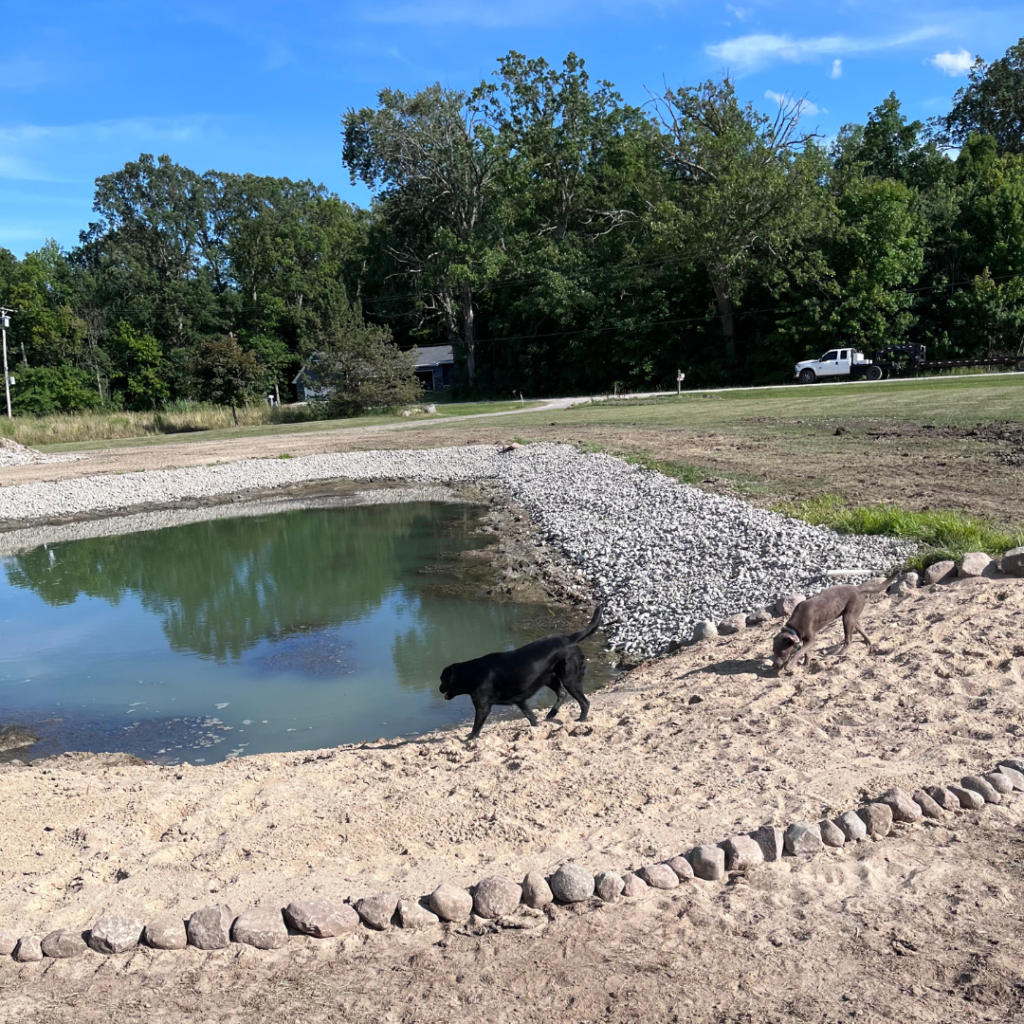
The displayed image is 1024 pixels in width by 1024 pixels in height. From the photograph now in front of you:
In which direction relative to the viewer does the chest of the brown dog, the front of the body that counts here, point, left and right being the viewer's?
facing the viewer and to the left of the viewer

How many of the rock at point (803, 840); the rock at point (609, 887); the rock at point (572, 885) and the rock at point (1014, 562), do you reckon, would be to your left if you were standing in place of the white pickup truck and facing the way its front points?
4

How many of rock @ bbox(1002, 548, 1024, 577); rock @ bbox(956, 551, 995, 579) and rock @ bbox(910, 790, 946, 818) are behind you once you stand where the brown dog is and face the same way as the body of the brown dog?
2

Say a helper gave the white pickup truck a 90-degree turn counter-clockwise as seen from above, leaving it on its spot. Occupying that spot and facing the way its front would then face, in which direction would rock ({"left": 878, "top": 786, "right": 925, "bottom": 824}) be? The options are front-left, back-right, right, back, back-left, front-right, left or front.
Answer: front

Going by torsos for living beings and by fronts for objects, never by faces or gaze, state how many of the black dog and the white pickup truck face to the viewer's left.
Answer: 2

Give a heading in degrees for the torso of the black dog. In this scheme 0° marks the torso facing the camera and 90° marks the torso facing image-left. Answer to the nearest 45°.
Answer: approximately 90°

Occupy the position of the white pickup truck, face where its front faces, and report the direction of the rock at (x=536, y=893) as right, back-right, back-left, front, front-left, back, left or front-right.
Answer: left

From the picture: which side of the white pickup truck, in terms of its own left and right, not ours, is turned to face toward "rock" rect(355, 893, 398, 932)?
left

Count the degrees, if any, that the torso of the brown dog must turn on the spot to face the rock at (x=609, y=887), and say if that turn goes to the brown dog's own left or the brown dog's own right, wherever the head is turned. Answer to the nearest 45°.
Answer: approximately 45° to the brown dog's own left

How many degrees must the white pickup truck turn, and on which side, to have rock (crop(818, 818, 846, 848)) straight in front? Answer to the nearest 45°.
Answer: approximately 90° to its left

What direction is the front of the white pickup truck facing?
to the viewer's left

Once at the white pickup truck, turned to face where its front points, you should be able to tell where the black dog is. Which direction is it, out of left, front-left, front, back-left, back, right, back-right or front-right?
left

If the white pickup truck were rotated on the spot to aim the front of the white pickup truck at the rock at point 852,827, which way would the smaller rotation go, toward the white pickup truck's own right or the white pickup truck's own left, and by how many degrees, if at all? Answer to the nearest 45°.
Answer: approximately 90° to the white pickup truck's own left

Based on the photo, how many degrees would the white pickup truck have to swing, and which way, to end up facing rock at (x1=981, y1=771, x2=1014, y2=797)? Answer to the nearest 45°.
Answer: approximately 90° to its left
